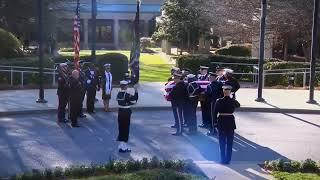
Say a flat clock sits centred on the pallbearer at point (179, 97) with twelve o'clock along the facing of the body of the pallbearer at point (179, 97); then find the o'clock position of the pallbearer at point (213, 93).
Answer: the pallbearer at point (213, 93) is roughly at 6 o'clock from the pallbearer at point (179, 97).

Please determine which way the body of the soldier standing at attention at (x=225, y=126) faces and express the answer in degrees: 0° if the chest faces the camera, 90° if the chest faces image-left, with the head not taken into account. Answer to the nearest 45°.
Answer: approximately 180°

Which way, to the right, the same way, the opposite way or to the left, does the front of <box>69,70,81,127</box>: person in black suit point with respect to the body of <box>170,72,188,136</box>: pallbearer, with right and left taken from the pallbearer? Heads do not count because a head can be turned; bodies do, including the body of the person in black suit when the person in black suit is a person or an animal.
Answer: the opposite way

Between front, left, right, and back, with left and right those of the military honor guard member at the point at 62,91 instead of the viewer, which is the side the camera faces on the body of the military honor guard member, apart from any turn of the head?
right

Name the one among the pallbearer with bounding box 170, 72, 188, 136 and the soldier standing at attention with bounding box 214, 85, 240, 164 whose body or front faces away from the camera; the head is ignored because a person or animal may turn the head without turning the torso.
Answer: the soldier standing at attention

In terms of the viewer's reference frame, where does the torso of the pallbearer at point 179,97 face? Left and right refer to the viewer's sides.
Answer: facing to the left of the viewer

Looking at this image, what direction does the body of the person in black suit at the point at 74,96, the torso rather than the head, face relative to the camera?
to the viewer's right

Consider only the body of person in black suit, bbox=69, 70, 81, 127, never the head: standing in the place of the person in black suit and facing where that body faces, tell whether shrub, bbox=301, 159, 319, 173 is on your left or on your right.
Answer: on your right

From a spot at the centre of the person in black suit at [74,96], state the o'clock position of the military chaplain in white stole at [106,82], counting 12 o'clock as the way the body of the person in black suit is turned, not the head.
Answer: The military chaplain in white stole is roughly at 10 o'clock from the person in black suit.

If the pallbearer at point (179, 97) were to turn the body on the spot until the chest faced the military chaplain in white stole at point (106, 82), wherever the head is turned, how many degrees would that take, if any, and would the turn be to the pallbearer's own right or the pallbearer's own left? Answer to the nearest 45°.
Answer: approximately 45° to the pallbearer's own right

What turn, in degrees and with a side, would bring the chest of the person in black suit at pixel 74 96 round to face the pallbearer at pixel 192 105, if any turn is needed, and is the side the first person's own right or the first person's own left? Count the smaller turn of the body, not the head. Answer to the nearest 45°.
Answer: approximately 45° to the first person's own right
